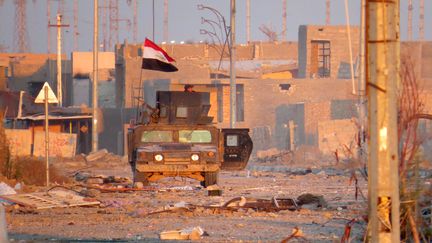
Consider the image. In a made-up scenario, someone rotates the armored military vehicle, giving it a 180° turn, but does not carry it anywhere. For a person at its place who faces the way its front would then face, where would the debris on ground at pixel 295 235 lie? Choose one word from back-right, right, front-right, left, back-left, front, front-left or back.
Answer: back

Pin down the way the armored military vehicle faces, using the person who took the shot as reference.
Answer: facing the viewer

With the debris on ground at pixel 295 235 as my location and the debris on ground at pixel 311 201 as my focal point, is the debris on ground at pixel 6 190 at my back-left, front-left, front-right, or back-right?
front-left

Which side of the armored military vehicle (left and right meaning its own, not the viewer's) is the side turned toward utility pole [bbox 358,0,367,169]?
left

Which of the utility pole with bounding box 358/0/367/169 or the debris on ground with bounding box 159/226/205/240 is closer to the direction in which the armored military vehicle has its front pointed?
the debris on ground

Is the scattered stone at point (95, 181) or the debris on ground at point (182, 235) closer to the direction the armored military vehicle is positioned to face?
the debris on ground

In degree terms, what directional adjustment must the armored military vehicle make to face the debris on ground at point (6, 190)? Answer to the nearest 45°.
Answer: approximately 45° to its right

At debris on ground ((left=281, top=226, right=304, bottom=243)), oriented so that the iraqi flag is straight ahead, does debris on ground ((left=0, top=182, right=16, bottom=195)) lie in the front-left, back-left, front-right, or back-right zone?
front-left

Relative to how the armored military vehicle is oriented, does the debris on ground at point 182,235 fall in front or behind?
in front

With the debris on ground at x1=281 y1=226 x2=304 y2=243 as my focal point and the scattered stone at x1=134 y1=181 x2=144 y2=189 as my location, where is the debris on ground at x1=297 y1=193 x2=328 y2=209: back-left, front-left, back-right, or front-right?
front-left

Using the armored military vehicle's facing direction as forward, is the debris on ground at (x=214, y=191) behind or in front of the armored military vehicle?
in front

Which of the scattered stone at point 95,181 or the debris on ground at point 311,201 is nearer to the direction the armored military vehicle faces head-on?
the debris on ground

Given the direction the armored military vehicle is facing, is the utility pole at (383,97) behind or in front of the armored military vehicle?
in front

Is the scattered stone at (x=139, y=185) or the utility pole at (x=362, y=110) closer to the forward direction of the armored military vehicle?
the scattered stone
